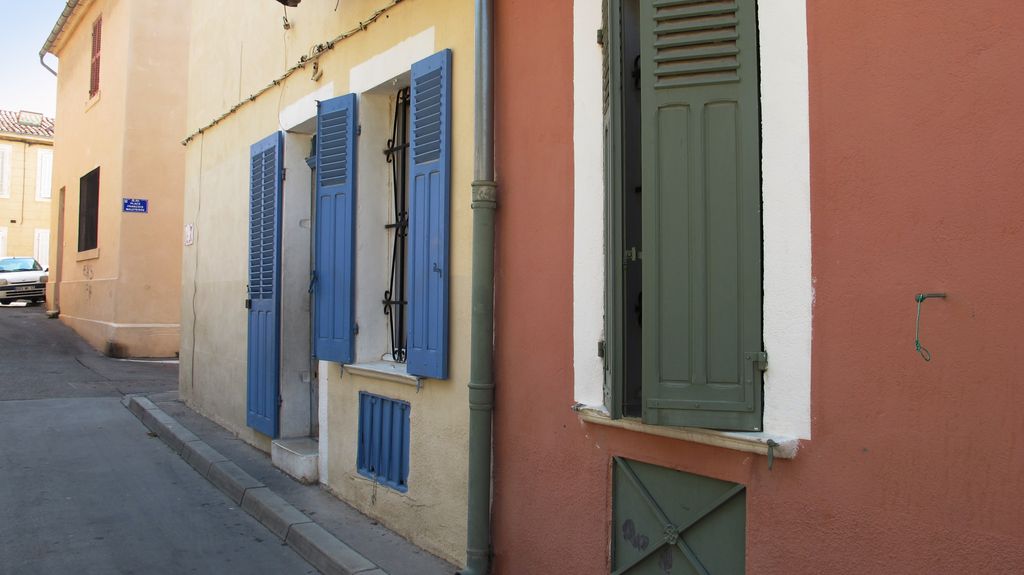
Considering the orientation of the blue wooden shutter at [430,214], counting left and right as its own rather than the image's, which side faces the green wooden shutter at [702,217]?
left

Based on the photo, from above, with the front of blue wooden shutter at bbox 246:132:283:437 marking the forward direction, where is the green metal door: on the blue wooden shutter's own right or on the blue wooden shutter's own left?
on the blue wooden shutter's own left

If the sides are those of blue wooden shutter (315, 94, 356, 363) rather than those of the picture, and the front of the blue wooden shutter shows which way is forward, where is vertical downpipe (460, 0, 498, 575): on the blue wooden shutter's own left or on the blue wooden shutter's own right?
on the blue wooden shutter's own left
